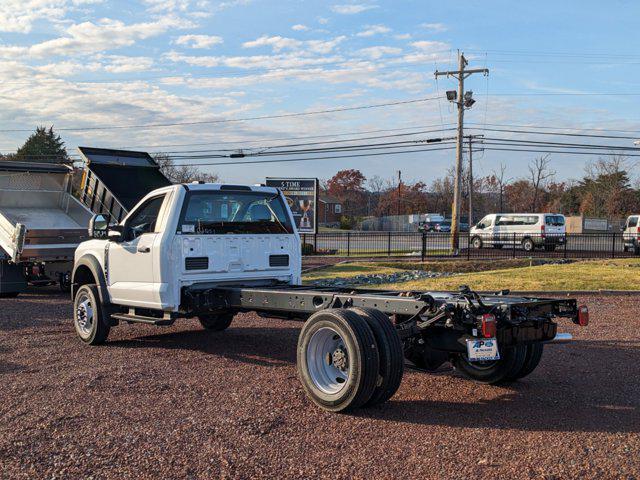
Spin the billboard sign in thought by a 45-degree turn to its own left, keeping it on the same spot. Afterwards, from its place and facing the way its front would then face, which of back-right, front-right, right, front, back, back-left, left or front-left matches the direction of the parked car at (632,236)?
front-left

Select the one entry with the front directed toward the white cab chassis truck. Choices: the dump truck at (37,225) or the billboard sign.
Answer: the billboard sign

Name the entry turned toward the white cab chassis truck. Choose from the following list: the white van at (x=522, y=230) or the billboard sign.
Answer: the billboard sign

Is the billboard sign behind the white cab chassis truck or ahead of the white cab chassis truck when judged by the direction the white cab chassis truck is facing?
ahead

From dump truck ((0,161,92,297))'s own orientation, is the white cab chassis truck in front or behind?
behind

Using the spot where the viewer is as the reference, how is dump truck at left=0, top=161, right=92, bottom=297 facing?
facing away from the viewer and to the left of the viewer

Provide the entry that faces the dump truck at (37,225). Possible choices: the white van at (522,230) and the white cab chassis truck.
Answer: the white cab chassis truck

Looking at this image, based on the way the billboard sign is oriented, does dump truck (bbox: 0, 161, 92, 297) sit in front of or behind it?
in front

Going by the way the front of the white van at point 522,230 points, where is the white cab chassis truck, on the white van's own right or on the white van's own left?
on the white van's own left

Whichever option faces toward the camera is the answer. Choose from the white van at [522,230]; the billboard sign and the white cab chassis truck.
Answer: the billboard sign

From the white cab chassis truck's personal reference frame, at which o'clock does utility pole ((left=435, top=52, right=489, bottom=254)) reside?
The utility pole is roughly at 2 o'clock from the white cab chassis truck.

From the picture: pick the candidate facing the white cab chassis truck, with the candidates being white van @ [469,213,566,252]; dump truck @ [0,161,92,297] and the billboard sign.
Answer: the billboard sign
